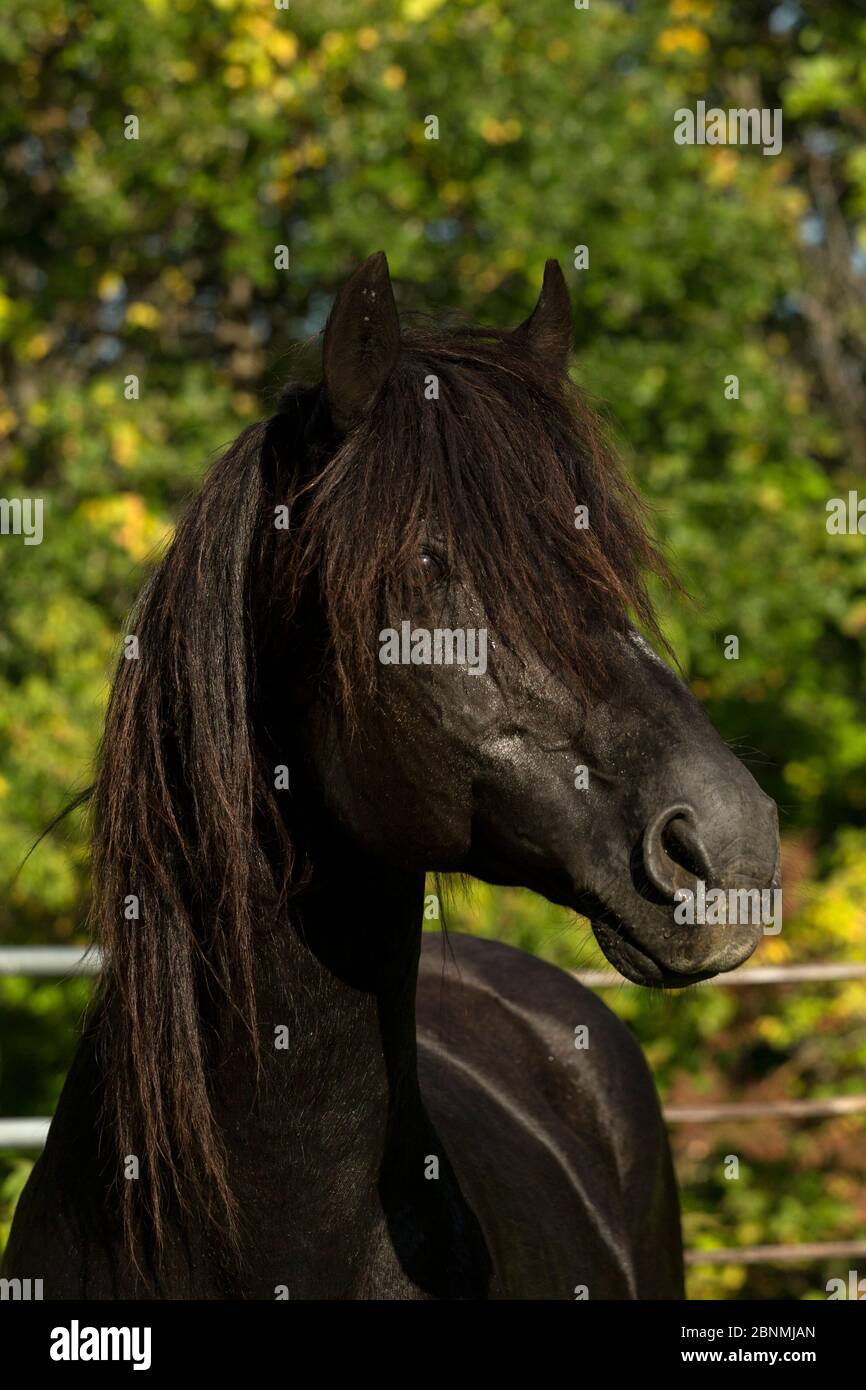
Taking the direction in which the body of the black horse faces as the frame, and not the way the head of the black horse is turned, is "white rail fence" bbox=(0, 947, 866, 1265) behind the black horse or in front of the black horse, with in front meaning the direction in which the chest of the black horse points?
behind

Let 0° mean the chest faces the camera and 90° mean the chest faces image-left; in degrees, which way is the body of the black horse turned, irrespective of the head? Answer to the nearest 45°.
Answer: approximately 45°
